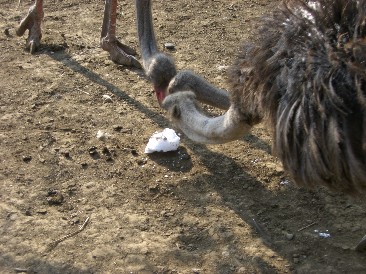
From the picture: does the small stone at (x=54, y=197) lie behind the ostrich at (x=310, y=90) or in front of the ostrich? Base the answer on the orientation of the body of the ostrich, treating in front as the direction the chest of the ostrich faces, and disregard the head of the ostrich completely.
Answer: in front

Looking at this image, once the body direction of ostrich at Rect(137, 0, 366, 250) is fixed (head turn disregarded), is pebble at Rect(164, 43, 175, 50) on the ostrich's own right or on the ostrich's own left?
on the ostrich's own right

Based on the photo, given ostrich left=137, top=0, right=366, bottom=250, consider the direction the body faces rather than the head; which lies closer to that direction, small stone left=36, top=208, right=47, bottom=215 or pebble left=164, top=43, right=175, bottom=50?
the small stone

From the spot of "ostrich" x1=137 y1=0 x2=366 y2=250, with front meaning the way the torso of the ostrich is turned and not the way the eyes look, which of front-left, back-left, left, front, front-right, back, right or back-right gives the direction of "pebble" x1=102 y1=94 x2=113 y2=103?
front-right

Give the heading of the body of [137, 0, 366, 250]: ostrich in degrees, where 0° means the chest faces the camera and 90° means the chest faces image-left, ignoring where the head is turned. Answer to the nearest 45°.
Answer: approximately 90°

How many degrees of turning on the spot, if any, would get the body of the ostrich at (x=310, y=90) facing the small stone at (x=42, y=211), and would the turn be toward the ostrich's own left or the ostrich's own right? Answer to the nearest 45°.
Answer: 0° — it already faces it

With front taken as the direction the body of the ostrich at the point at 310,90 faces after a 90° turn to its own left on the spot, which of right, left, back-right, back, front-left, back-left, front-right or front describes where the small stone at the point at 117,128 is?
back-right

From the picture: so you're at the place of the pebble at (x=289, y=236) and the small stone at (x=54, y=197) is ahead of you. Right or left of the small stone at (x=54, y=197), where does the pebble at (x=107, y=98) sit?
right

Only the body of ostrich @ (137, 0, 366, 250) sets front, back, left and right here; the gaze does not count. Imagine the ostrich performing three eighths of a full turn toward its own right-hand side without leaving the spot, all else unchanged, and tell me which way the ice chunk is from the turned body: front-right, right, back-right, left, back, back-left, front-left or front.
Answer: left

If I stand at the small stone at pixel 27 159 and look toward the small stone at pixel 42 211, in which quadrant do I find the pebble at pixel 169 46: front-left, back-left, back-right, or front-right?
back-left
